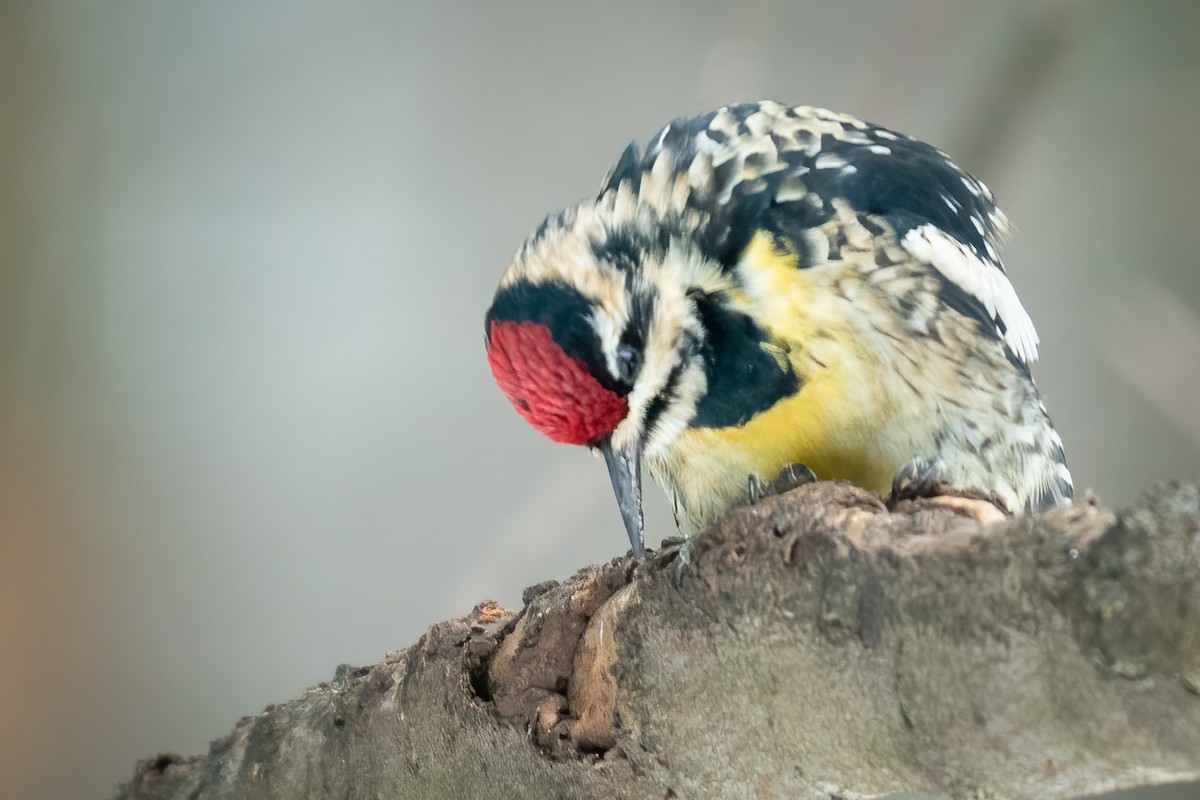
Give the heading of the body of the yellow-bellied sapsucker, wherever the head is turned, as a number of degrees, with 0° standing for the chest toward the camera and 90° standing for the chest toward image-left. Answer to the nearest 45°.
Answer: approximately 45°

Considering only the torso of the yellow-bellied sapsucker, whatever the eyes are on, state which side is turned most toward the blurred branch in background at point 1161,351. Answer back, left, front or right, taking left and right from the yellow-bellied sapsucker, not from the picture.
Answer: back
